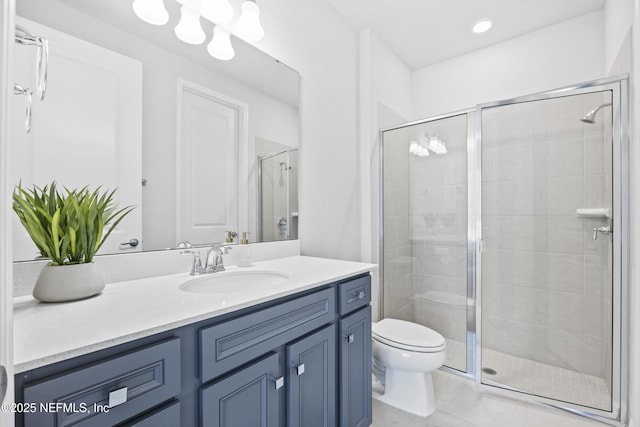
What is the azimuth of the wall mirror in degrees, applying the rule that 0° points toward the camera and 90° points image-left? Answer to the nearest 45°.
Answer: approximately 315°

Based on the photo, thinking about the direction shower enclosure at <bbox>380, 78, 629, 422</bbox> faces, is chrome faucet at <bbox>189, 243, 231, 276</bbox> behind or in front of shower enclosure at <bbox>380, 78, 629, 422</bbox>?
in front

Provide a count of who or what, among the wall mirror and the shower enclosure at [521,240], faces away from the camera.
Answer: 0

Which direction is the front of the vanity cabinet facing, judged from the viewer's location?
facing the viewer and to the right of the viewer

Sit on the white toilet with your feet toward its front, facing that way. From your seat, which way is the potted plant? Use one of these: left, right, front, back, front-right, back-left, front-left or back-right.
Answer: right

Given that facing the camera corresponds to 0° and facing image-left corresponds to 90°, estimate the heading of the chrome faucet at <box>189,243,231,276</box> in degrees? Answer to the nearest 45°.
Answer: approximately 315°

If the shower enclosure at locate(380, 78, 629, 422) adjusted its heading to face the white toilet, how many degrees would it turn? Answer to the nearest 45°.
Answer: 0° — it already faces it

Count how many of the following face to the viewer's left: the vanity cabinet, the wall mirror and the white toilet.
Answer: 0

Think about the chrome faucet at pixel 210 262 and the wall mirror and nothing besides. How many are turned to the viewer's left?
0

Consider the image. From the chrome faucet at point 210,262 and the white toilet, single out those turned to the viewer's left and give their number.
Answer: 0
